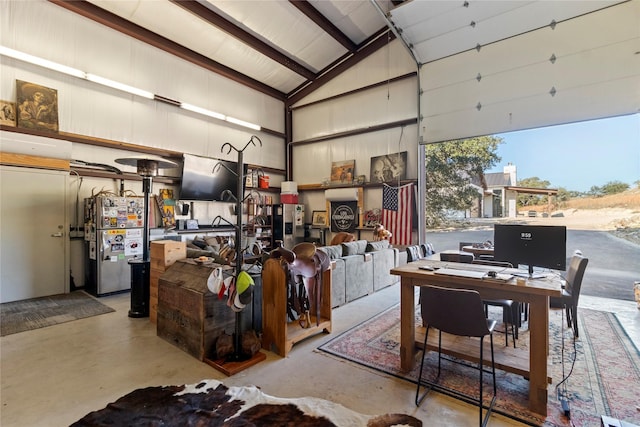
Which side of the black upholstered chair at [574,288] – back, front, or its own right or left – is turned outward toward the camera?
left

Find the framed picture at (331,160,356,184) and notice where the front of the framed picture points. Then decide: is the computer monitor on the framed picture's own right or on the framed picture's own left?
on the framed picture's own left

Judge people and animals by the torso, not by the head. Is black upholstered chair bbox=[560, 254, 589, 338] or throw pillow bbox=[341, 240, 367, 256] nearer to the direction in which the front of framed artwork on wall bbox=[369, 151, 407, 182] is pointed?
the throw pillow

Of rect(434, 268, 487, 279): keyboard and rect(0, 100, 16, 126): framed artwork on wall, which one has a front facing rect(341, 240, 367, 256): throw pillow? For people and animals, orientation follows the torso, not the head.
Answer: the framed artwork on wall

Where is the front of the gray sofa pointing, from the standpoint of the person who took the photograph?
facing away from the viewer and to the left of the viewer

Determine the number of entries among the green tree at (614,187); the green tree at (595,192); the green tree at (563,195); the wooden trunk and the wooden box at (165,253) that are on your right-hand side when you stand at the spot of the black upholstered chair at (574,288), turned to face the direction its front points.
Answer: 3

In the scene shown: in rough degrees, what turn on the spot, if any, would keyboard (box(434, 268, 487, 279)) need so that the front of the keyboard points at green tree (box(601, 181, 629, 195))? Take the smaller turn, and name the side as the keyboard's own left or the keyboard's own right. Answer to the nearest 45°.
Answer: approximately 135° to the keyboard's own left

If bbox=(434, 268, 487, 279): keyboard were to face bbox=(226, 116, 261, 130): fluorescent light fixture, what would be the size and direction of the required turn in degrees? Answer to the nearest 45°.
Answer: approximately 135° to its right

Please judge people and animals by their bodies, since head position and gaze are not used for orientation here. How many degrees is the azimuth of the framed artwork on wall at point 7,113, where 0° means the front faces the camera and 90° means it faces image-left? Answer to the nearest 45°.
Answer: approximately 315°

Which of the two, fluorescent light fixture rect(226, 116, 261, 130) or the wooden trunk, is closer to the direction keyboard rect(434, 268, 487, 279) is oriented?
the wooden trunk
